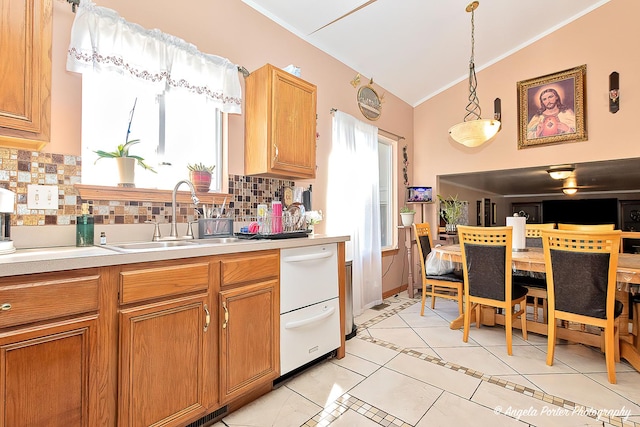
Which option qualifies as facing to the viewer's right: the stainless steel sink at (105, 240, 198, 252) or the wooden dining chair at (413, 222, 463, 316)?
the wooden dining chair

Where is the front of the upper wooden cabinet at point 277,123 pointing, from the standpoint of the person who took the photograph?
facing the viewer and to the right of the viewer

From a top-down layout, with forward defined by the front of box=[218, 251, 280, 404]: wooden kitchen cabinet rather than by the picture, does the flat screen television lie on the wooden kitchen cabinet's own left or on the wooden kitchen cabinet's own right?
on the wooden kitchen cabinet's own left

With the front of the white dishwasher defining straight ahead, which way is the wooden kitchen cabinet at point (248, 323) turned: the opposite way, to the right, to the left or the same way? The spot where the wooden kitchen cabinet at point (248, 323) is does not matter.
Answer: the same way

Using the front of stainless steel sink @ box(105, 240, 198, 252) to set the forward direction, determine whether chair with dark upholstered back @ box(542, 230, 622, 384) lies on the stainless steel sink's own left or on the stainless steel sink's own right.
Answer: on the stainless steel sink's own left

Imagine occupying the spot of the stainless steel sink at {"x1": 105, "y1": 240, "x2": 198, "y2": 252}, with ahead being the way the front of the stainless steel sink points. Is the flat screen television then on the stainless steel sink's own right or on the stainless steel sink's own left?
on the stainless steel sink's own left

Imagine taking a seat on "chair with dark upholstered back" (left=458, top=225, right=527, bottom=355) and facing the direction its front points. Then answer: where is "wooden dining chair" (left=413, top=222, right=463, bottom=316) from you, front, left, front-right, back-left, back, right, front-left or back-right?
left

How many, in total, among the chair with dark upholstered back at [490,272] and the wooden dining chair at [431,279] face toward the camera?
0

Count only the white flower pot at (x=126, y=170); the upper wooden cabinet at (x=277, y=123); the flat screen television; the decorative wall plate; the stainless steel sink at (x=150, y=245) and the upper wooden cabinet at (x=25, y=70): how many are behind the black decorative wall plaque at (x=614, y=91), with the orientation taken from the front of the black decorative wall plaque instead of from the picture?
1

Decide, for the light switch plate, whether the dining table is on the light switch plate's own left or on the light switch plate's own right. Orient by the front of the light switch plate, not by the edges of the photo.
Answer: on the light switch plate's own left

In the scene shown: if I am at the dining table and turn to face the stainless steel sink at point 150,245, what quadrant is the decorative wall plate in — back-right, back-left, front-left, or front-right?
front-right

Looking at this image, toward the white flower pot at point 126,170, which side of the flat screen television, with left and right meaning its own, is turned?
front

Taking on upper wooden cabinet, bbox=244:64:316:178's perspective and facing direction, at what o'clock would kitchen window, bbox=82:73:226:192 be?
The kitchen window is roughly at 4 o'clock from the upper wooden cabinet.

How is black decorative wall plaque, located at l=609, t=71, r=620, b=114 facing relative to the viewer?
toward the camera

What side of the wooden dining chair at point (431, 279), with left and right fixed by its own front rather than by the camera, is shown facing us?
right

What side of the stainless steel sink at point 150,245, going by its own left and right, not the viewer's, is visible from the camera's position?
front

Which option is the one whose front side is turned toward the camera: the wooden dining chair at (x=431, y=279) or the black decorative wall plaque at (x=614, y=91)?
the black decorative wall plaque

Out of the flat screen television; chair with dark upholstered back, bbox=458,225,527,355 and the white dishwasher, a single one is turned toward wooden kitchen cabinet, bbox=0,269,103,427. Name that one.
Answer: the flat screen television
